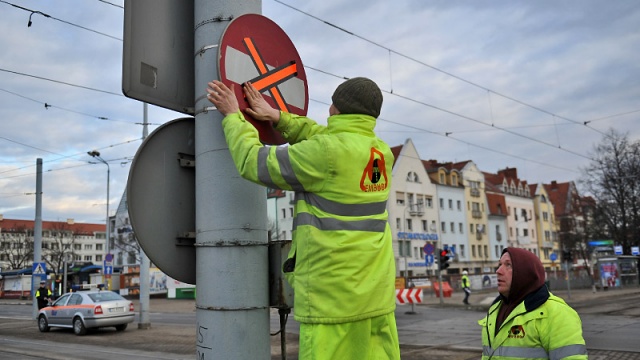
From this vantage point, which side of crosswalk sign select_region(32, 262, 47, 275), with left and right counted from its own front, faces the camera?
front

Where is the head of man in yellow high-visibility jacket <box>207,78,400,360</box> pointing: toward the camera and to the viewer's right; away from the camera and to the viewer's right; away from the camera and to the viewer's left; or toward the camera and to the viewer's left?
away from the camera and to the viewer's left

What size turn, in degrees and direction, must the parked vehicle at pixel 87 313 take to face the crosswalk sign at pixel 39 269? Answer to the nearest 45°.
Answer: approximately 45° to its right

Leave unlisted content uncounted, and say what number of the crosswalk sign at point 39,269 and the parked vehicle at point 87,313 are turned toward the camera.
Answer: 1

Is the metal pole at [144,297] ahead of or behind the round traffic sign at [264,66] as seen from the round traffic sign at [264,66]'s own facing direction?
behind

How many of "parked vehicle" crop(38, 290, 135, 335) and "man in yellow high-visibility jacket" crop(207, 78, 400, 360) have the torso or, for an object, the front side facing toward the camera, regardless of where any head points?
0

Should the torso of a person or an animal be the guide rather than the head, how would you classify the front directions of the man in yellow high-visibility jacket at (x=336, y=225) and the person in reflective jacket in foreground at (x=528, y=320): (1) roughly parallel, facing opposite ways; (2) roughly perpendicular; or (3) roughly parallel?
roughly perpendicular

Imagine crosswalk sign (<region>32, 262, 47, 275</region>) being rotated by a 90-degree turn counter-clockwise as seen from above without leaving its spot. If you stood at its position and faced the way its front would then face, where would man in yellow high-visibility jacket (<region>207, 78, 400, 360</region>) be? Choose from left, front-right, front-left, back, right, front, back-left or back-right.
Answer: right

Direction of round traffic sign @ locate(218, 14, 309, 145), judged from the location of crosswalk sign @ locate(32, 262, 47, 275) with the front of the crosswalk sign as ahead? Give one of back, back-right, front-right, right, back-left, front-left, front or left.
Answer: front

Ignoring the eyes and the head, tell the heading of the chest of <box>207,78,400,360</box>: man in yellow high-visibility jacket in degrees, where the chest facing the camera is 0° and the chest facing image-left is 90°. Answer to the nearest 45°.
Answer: approximately 135°

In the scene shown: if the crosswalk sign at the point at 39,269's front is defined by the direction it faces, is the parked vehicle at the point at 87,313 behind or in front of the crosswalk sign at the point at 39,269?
in front

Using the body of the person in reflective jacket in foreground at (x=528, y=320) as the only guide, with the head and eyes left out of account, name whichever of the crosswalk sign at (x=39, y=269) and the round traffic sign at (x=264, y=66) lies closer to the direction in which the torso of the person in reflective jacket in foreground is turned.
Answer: the round traffic sign

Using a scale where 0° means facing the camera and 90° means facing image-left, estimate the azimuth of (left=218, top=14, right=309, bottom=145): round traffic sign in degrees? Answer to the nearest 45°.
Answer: approximately 315°
